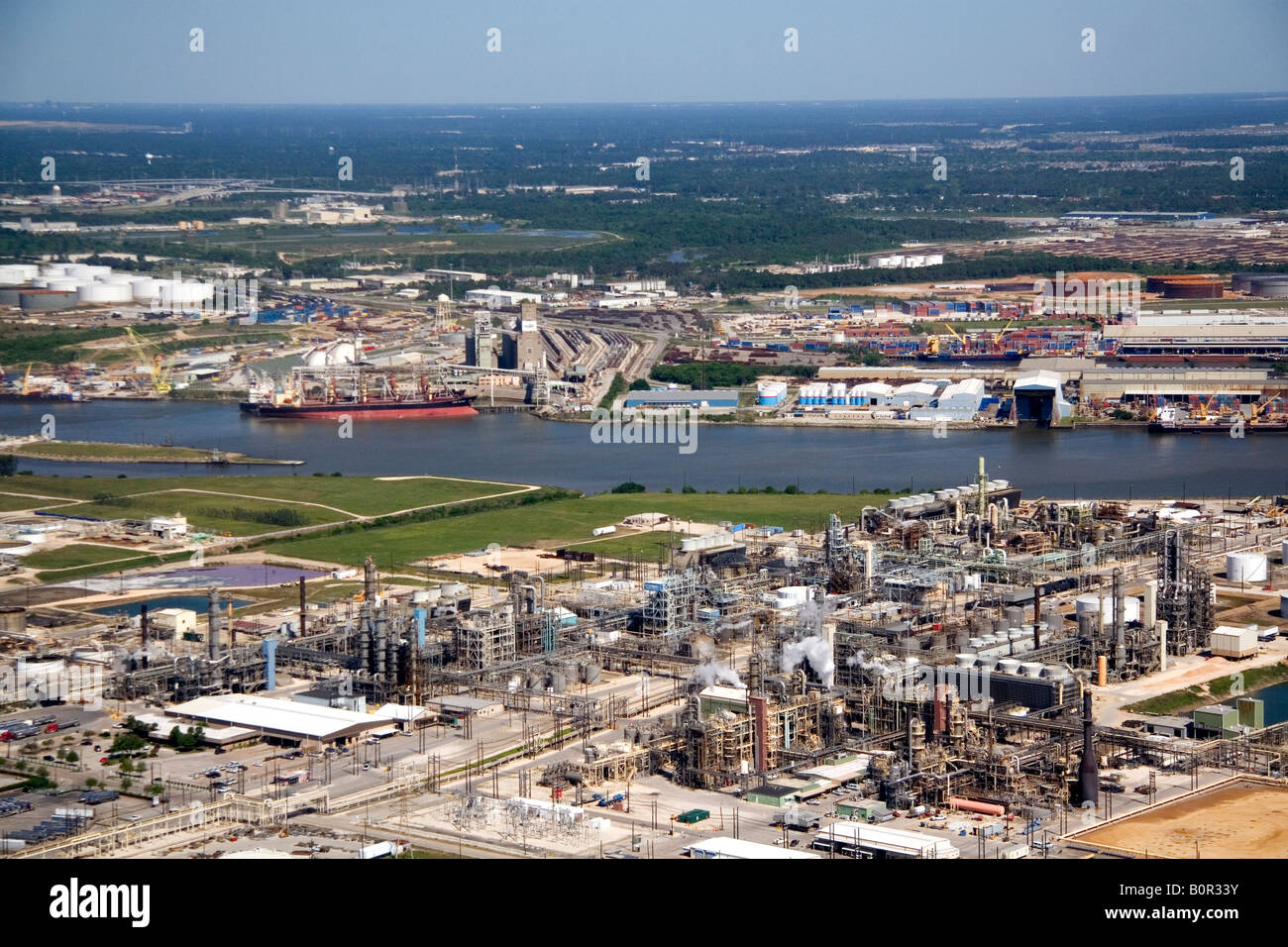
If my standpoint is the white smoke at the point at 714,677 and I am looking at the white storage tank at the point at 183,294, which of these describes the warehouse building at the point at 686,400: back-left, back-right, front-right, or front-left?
front-right

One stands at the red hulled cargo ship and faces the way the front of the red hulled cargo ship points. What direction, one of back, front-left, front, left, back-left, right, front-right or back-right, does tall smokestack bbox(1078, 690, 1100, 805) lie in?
right

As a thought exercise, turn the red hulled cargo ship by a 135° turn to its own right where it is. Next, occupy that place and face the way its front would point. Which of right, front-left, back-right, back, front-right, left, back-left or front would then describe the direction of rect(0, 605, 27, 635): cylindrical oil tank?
front-left

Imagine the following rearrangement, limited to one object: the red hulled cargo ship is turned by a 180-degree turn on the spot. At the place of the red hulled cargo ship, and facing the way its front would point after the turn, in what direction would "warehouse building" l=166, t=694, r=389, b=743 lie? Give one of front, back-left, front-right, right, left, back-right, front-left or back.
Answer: left

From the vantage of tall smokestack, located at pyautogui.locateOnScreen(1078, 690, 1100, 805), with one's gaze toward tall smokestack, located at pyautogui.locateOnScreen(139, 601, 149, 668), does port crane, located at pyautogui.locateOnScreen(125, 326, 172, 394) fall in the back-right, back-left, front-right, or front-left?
front-right

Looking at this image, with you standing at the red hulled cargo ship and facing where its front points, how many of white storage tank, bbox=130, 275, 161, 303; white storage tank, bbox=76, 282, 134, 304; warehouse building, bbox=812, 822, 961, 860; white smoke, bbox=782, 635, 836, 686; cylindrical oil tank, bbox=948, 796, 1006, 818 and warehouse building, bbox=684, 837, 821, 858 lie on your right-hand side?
4

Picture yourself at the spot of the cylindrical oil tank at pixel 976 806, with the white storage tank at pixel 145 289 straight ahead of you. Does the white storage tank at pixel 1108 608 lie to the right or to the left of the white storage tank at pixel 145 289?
right

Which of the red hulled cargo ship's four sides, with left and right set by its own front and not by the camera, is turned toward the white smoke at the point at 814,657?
right

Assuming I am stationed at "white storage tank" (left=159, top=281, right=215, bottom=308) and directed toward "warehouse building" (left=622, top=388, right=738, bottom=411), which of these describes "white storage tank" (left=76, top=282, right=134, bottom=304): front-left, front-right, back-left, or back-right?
back-right

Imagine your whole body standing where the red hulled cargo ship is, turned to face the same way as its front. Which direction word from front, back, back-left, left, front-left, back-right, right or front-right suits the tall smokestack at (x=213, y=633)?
right

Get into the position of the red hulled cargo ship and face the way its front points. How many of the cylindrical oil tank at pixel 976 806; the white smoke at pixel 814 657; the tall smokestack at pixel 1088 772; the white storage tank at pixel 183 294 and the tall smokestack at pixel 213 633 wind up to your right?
4

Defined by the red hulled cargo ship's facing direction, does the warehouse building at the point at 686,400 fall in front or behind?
in front

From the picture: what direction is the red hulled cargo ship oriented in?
to the viewer's right

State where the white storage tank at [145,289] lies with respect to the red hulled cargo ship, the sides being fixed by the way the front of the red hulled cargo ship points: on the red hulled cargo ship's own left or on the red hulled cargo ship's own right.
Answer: on the red hulled cargo ship's own left

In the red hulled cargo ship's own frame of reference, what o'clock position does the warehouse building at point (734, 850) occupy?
The warehouse building is roughly at 3 o'clock from the red hulled cargo ship.

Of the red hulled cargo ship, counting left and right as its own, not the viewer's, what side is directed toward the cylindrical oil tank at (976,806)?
right

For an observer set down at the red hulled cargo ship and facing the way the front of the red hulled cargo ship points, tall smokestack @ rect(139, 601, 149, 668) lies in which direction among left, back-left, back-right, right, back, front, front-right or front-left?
right

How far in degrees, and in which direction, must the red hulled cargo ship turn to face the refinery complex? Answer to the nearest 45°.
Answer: approximately 90° to its right
